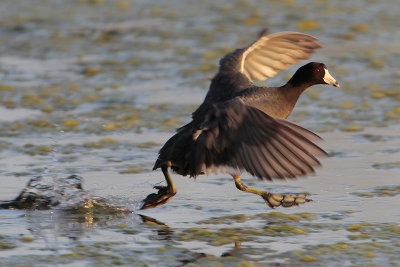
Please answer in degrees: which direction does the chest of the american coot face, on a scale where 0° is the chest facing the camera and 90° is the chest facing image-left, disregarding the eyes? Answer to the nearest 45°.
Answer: approximately 270°
